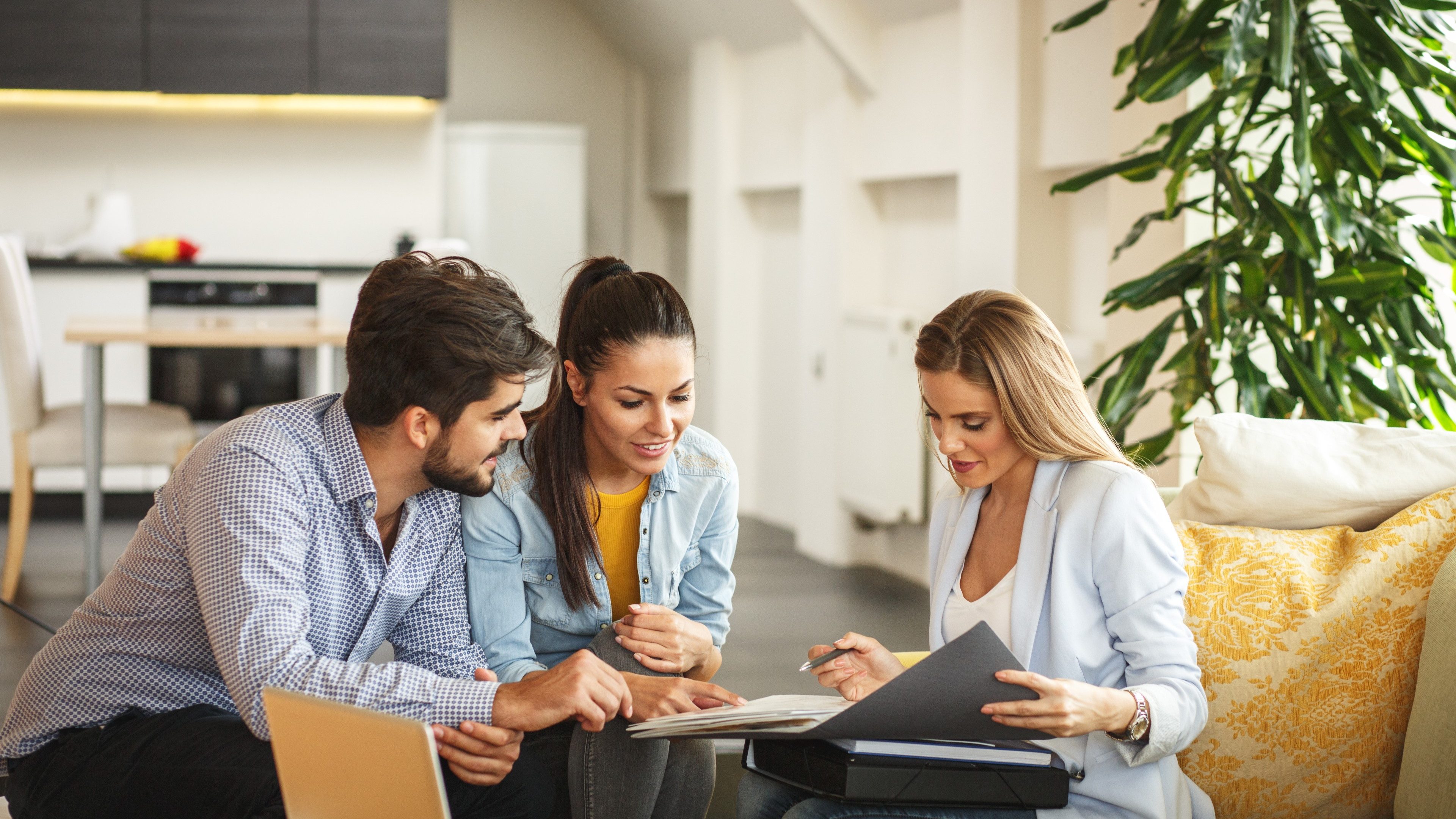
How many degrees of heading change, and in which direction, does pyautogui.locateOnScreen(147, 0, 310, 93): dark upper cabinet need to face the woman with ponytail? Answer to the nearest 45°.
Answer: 0° — it already faces them

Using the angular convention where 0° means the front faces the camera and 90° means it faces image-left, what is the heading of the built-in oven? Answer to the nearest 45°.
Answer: approximately 0°

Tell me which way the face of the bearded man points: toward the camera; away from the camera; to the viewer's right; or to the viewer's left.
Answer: to the viewer's right

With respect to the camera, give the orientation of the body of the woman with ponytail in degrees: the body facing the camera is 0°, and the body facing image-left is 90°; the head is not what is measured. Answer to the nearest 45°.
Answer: approximately 315°

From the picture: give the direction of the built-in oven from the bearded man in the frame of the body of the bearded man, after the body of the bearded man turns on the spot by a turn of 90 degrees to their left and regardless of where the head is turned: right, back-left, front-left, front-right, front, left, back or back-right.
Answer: front-left

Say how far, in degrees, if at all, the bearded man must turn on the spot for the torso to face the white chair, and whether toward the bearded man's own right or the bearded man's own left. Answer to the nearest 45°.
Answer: approximately 135° to the bearded man's own left

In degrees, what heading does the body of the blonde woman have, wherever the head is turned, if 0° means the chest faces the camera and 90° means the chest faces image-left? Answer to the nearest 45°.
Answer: approximately 45°

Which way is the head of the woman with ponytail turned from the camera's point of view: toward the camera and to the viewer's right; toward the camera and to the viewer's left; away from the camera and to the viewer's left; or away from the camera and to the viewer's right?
toward the camera and to the viewer's right
